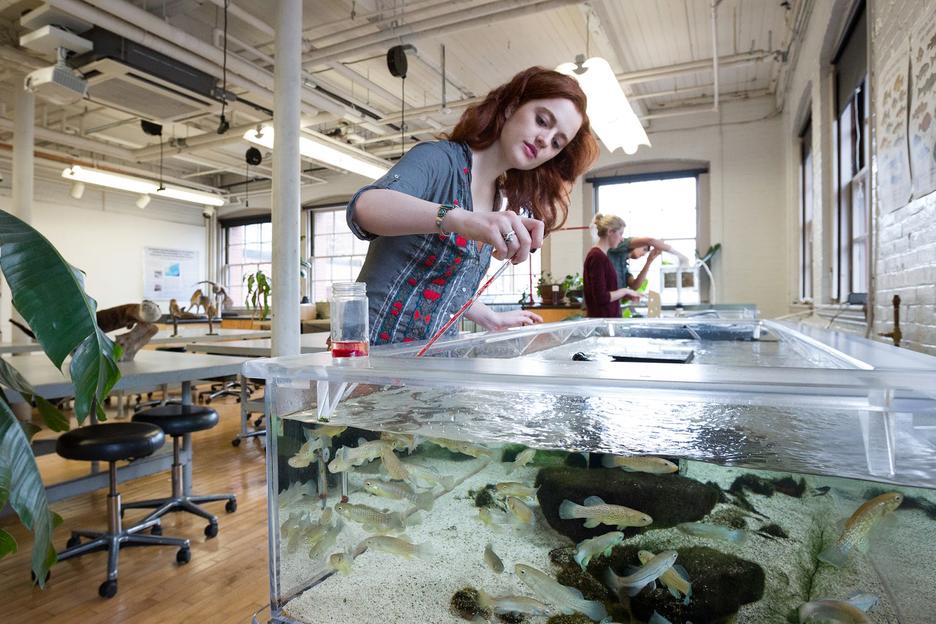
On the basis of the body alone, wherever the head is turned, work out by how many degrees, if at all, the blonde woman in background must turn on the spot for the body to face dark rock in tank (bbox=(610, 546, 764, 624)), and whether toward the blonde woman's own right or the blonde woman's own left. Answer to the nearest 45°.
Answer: approximately 90° to the blonde woman's own right

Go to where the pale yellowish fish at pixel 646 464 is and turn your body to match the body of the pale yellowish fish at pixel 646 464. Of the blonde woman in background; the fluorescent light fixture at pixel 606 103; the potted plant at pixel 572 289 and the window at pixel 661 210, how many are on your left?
4

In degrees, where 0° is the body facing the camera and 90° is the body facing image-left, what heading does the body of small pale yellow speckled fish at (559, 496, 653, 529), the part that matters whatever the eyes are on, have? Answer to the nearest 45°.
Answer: approximately 270°

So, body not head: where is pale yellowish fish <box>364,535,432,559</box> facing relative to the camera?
to the viewer's left

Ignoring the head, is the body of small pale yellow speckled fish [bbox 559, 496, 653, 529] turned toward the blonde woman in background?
no

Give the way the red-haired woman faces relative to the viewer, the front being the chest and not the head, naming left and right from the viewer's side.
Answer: facing the viewer and to the right of the viewer

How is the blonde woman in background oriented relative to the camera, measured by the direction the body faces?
to the viewer's right

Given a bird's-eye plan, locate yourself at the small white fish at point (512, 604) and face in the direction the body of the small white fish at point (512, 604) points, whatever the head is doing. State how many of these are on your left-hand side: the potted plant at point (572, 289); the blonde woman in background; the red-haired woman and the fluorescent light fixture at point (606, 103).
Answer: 4

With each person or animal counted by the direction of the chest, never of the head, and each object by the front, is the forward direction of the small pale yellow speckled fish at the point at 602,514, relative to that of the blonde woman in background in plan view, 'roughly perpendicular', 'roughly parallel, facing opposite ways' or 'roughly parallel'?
roughly parallel

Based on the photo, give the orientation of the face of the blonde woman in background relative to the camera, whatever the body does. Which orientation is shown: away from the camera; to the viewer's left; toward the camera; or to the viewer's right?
to the viewer's right
